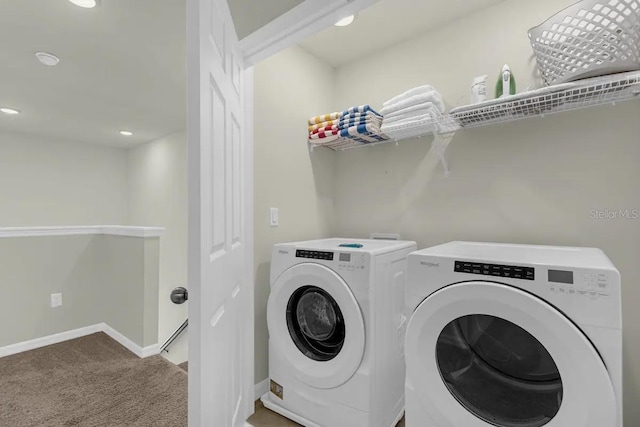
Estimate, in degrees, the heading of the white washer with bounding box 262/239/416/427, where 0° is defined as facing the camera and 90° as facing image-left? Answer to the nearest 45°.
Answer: approximately 45°

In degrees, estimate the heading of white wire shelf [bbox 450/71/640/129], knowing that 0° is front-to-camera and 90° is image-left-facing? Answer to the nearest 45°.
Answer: approximately 45°

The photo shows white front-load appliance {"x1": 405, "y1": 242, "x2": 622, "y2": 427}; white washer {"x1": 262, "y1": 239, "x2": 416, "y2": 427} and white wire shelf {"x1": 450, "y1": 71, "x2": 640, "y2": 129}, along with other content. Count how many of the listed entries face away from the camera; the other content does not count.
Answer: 0

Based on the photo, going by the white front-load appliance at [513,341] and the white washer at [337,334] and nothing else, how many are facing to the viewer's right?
0

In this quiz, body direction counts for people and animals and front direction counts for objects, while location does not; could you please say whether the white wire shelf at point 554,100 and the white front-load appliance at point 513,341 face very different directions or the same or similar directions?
same or similar directions

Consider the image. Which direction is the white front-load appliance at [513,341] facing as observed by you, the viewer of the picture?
facing the viewer and to the left of the viewer

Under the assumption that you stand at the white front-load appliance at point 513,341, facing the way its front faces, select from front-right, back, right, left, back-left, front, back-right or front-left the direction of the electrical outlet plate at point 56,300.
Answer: front-right
